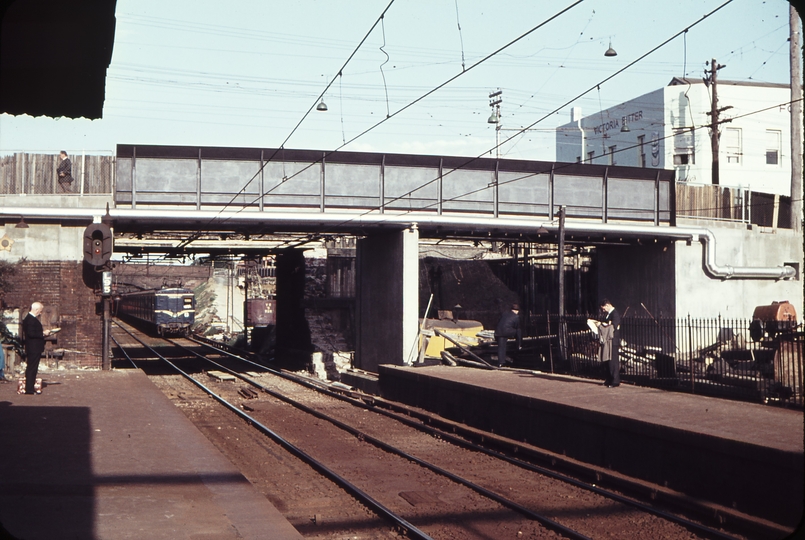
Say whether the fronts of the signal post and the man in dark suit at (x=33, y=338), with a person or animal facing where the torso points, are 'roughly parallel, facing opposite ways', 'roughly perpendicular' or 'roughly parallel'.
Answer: roughly perpendicular

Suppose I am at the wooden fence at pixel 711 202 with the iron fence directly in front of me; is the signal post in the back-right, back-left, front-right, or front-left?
front-right

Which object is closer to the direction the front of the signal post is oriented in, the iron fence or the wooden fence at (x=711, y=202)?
the iron fence

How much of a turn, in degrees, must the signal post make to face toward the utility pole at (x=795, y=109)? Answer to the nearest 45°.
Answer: approximately 90° to its left

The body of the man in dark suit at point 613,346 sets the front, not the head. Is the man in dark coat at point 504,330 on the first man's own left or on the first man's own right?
on the first man's own right

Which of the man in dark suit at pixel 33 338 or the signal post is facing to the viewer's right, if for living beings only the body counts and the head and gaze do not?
the man in dark suit

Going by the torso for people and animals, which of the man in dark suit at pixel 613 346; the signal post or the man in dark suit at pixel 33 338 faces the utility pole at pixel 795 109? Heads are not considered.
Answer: the man in dark suit at pixel 33 338

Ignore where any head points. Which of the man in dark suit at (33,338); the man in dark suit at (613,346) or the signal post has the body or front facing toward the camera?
the signal post

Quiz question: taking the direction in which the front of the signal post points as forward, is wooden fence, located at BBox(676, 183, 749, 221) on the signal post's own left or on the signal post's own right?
on the signal post's own left

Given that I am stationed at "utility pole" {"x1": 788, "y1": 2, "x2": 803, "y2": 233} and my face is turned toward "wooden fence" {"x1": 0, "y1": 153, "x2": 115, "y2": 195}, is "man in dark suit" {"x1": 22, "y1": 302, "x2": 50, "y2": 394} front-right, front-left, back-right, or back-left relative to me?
front-left

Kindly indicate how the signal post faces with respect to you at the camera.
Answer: facing the viewer

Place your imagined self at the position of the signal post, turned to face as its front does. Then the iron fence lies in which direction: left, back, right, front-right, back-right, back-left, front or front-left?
front-left

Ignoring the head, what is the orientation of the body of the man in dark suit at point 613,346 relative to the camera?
to the viewer's left

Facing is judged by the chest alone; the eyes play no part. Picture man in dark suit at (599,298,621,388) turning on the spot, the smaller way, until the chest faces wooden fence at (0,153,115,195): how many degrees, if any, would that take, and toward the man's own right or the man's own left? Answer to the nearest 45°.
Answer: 0° — they already face it

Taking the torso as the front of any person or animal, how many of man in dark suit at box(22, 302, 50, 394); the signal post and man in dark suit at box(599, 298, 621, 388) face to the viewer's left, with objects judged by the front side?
1

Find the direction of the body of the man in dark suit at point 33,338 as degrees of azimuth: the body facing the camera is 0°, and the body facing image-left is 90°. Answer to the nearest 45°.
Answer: approximately 270°
